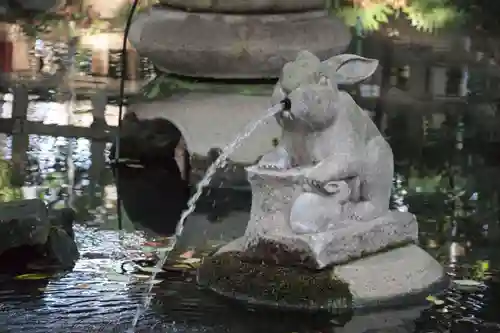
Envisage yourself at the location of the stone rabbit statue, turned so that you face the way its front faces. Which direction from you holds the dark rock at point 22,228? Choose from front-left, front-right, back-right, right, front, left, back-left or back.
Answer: front-right

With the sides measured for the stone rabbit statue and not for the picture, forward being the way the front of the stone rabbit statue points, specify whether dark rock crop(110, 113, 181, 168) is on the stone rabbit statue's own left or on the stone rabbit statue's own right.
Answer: on the stone rabbit statue's own right

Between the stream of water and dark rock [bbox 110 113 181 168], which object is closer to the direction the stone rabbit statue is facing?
the stream of water

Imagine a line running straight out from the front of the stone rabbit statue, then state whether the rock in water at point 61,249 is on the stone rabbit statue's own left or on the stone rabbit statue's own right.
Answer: on the stone rabbit statue's own right

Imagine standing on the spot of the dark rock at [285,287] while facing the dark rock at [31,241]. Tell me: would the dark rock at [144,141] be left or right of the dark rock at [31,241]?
right

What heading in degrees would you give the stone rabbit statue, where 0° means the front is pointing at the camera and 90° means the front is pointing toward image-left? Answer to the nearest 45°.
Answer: approximately 45°

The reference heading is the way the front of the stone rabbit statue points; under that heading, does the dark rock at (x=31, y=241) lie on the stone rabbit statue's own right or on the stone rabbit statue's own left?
on the stone rabbit statue's own right
